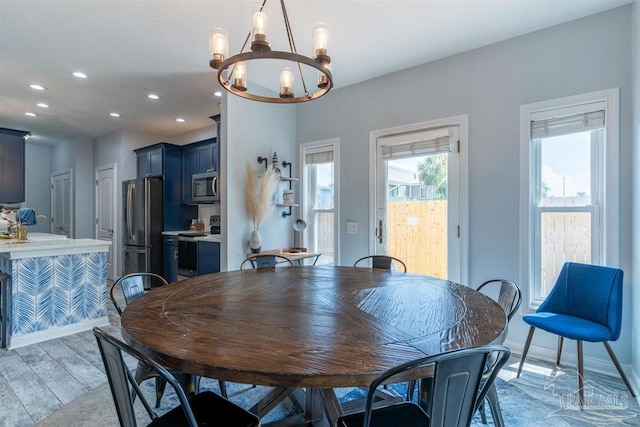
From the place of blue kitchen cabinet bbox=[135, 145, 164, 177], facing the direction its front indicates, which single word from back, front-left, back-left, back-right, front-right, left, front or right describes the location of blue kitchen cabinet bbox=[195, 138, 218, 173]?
left

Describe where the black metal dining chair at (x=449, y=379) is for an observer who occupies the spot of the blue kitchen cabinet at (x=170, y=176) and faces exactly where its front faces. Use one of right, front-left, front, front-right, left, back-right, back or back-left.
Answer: front-left

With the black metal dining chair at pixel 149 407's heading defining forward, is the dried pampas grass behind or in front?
in front

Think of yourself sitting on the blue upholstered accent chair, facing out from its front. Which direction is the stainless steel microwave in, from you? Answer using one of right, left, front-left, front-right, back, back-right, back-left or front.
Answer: front-right

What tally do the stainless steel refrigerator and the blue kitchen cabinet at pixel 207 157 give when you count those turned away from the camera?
0

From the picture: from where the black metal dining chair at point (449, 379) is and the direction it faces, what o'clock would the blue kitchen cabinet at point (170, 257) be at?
The blue kitchen cabinet is roughly at 12 o'clock from the black metal dining chair.

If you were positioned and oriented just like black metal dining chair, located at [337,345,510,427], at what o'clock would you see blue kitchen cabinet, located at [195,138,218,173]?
The blue kitchen cabinet is roughly at 12 o'clock from the black metal dining chair.

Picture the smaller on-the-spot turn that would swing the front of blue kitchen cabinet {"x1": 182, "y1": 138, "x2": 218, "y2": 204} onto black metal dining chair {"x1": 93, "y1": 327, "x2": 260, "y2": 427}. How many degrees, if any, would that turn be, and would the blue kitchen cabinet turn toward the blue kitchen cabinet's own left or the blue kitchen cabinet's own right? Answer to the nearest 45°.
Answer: approximately 45° to the blue kitchen cabinet's own left

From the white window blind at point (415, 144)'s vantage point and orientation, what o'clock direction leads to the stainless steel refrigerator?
The stainless steel refrigerator is roughly at 2 o'clock from the white window blind.

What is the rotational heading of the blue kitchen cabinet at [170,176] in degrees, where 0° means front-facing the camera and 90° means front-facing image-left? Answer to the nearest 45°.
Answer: approximately 45°

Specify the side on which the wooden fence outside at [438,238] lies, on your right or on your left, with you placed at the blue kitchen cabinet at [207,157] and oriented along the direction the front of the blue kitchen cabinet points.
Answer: on your left
